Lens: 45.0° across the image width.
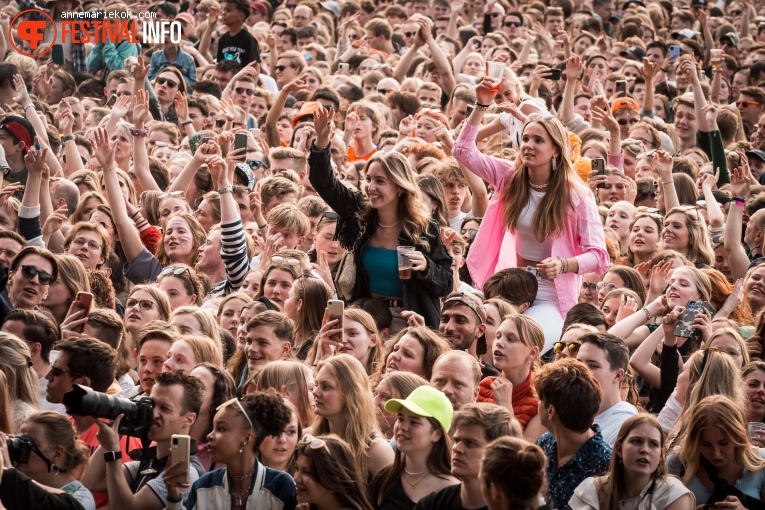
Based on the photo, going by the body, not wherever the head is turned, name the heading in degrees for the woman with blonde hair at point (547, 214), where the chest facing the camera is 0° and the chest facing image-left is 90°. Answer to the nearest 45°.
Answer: approximately 45°

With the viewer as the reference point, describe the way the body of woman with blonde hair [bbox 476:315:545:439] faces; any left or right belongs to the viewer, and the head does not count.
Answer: facing the viewer and to the left of the viewer

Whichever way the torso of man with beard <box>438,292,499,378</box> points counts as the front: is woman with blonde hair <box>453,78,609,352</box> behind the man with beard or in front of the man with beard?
behind

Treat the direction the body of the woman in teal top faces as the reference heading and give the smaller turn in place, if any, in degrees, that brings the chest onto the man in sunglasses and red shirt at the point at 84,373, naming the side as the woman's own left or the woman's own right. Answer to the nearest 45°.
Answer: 0° — they already face them

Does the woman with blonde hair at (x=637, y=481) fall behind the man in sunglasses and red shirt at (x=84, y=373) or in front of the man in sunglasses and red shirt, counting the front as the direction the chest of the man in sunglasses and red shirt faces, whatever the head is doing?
behind

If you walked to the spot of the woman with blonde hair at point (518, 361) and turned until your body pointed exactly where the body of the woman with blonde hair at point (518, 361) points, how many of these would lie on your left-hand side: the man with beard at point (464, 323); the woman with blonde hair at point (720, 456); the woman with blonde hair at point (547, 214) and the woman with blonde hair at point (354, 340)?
1

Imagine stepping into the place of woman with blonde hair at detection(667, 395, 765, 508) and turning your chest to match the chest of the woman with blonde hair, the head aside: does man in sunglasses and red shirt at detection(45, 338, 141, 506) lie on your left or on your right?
on your right

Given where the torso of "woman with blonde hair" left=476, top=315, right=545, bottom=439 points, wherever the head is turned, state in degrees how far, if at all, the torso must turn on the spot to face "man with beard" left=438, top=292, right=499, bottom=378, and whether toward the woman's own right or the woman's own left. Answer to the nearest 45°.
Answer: approximately 90° to the woman's own right

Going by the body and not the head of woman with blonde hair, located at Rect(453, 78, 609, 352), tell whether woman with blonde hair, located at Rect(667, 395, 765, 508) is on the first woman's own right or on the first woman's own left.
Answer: on the first woman's own left

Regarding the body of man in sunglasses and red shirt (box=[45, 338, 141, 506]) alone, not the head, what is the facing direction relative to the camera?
to the viewer's left

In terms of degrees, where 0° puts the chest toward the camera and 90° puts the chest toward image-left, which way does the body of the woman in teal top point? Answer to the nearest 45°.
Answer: approximately 45°

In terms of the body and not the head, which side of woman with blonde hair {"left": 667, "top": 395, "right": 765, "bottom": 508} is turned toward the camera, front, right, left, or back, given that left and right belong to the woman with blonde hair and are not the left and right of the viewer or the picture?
front
